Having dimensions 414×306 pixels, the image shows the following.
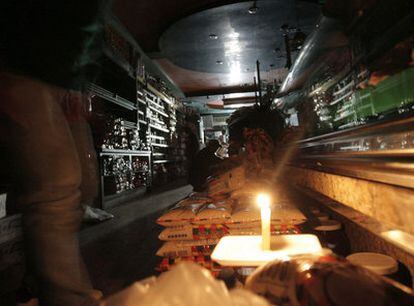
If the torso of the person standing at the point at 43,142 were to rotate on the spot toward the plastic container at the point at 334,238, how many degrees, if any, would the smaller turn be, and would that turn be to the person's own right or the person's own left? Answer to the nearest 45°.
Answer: approximately 45° to the person's own right

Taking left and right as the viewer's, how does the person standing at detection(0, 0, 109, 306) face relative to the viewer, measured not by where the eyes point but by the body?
facing to the right of the viewer

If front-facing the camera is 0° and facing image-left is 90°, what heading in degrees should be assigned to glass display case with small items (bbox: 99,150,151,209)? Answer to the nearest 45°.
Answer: approximately 315°

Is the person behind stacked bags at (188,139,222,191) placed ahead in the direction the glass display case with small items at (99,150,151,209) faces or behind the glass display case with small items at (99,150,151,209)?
ahead

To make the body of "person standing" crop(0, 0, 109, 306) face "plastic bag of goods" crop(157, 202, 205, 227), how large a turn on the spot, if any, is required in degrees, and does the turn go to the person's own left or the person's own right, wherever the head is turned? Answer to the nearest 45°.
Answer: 0° — they already face it

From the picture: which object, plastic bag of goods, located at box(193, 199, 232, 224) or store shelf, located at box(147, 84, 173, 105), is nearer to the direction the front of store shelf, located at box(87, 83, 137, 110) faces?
the plastic bag of goods

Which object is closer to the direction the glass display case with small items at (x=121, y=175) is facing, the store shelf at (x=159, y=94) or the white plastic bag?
the white plastic bag

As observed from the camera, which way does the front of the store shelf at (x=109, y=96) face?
facing the viewer and to the right of the viewer

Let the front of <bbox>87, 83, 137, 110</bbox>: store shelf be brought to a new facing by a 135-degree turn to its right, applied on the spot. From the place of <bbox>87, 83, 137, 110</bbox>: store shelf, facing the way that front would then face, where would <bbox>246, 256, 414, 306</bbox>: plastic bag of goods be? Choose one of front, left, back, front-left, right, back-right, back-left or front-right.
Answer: left

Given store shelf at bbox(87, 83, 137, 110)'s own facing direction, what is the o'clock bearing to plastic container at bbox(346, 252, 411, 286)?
The plastic container is roughly at 1 o'clock from the store shelf.

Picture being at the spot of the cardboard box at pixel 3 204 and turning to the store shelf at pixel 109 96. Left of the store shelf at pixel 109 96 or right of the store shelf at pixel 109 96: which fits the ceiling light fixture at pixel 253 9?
right
